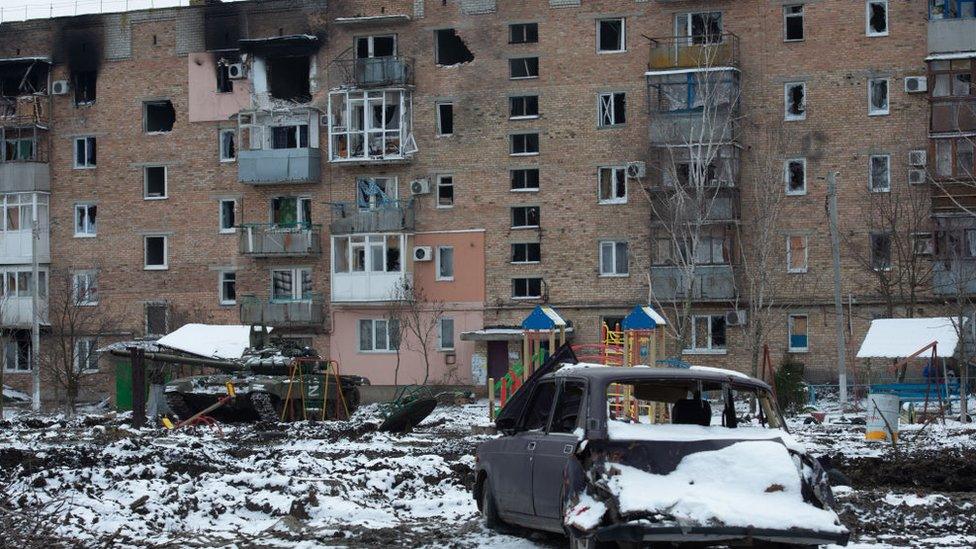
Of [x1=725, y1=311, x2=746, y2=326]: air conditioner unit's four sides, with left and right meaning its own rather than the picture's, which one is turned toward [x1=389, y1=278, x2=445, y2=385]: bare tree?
right

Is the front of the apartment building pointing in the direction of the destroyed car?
yes

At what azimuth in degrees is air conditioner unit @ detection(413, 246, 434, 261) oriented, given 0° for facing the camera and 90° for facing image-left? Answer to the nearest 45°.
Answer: approximately 0°

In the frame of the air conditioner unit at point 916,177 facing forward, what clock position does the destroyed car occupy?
The destroyed car is roughly at 12 o'clock from the air conditioner unit.

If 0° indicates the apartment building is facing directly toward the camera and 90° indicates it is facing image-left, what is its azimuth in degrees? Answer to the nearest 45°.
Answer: approximately 0°
